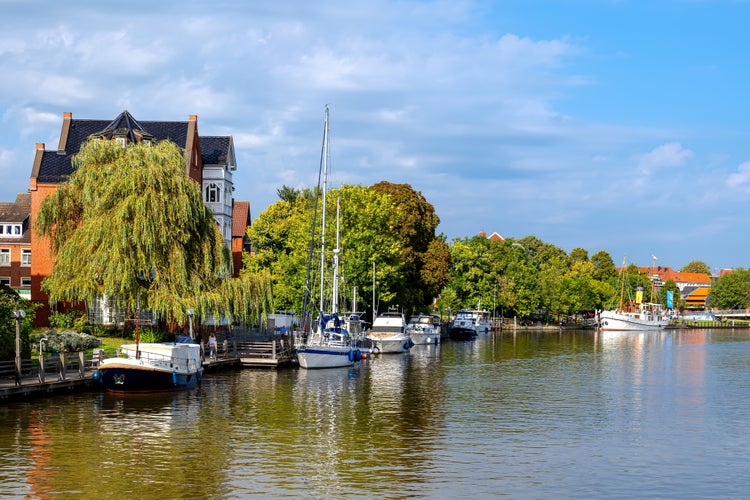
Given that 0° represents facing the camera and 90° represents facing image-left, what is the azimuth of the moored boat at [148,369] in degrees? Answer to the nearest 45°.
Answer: approximately 45°

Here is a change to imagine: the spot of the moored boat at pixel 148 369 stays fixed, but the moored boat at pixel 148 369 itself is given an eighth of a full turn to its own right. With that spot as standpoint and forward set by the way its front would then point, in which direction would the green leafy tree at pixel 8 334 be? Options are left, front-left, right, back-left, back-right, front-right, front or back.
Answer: front
